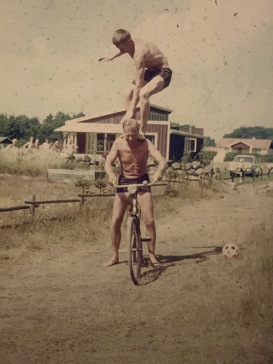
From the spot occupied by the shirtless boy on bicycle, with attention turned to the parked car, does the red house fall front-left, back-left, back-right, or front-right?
front-left

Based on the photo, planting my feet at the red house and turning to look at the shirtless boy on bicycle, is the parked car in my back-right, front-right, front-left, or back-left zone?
front-left

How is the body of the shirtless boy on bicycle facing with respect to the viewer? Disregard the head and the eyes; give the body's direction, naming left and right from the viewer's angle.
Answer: facing the viewer

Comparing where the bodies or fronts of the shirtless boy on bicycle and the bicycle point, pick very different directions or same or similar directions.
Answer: same or similar directions

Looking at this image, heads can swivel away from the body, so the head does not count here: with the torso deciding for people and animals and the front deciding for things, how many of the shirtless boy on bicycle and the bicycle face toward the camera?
2

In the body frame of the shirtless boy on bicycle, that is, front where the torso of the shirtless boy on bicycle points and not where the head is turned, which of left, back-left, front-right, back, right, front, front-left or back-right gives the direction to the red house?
back

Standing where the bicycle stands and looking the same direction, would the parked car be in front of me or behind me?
behind

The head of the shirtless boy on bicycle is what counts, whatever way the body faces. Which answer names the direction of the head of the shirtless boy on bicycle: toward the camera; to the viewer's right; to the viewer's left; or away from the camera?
toward the camera

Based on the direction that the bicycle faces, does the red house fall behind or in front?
behind
